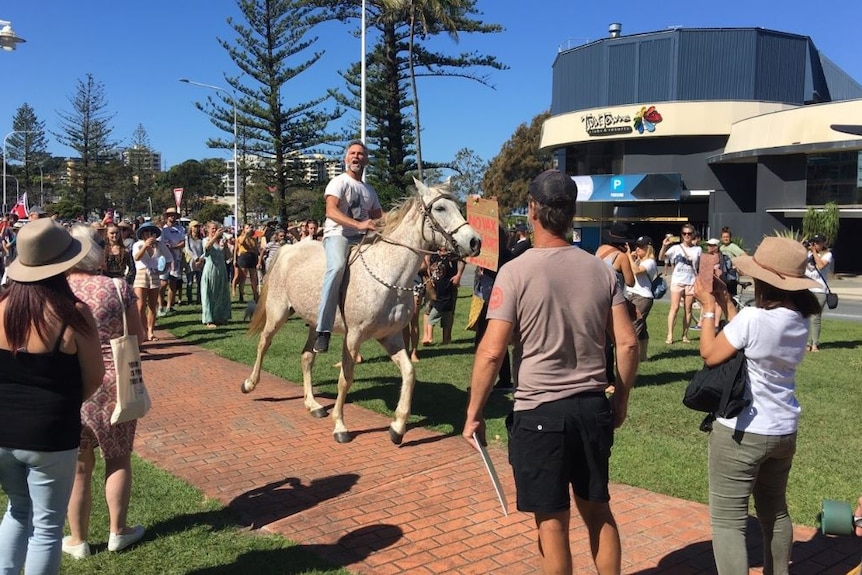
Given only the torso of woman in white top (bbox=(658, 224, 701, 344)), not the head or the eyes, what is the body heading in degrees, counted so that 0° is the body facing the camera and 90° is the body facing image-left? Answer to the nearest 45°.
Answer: approximately 0°

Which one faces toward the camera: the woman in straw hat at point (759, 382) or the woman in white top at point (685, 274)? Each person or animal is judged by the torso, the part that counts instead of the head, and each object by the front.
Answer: the woman in white top

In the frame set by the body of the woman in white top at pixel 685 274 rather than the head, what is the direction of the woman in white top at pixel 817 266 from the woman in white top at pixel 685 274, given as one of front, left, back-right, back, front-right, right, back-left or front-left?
left

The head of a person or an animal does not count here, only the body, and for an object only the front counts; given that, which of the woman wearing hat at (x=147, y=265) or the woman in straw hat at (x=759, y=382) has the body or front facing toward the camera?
the woman wearing hat

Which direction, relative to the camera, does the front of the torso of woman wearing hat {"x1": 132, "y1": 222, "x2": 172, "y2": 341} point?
toward the camera

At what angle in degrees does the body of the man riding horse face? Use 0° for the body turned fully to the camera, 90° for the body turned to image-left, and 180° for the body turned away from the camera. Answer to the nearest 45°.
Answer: approximately 315°

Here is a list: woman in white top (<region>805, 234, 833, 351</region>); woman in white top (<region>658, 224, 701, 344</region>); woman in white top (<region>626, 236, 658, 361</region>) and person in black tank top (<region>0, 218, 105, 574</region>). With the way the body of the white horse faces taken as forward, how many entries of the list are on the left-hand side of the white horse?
3

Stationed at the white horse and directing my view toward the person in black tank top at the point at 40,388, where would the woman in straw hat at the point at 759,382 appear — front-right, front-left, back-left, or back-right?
front-left

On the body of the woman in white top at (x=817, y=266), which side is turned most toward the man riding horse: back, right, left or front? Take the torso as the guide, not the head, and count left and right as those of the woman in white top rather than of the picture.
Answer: front

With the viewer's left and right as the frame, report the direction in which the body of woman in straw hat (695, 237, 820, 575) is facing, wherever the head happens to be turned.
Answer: facing away from the viewer and to the left of the viewer

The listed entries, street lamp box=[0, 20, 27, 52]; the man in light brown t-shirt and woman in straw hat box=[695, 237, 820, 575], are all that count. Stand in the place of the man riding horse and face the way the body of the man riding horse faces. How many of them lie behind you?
1

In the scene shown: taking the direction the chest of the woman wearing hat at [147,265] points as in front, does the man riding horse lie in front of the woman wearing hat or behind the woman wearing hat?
in front

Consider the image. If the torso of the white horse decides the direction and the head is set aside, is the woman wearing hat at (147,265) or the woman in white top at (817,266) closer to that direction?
the woman in white top

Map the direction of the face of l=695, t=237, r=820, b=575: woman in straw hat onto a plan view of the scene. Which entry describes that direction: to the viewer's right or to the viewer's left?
to the viewer's left

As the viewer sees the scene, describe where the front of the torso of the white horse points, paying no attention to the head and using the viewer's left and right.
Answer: facing the viewer and to the right of the viewer

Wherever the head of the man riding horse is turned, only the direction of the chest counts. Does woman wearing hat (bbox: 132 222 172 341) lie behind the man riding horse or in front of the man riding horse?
behind

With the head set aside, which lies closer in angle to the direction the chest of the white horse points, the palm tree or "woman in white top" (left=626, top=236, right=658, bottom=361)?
the woman in white top

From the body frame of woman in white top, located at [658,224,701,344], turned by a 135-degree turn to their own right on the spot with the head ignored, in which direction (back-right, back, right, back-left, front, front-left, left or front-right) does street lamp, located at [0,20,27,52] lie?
front-left

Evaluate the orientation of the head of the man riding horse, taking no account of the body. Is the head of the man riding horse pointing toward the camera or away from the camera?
toward the camera

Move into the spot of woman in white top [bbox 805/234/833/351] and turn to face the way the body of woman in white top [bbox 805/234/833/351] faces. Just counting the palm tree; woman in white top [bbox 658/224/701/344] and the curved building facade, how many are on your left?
0

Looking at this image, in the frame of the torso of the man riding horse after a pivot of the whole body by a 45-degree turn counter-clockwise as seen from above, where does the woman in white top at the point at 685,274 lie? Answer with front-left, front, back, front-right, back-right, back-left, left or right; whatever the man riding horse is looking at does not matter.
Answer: front-left
